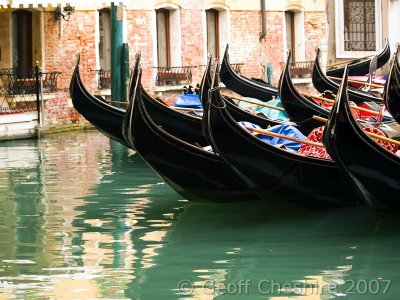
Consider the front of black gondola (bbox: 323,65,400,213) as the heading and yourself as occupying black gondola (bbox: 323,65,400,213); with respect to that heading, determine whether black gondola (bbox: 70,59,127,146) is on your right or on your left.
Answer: on your left

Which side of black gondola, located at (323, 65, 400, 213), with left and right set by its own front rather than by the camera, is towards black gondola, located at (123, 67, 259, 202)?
left

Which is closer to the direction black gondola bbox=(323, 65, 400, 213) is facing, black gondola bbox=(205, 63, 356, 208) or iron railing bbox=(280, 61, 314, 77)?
the iron railing

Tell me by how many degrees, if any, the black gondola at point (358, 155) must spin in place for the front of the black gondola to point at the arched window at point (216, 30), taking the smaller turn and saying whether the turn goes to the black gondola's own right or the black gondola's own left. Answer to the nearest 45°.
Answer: approximately 45° to the black gondola's own left

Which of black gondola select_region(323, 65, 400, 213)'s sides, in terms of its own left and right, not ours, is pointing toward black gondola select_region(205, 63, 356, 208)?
left

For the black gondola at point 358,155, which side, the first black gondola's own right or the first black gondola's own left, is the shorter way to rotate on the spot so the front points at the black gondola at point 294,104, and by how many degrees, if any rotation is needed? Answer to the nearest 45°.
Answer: approximately 45° to the first black gondola's own left
